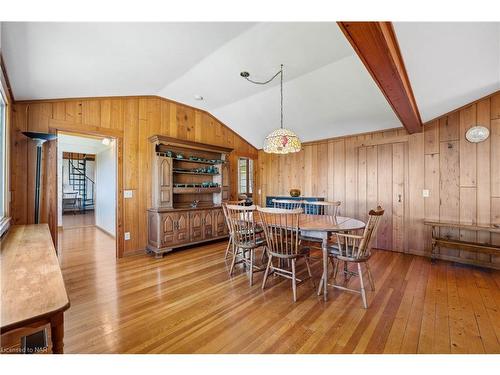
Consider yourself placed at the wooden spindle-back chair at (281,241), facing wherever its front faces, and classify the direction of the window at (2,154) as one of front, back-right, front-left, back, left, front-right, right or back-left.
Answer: back-left

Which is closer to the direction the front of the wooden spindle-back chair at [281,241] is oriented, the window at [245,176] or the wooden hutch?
the window

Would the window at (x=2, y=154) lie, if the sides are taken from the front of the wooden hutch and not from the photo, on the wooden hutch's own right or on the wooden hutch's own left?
on the wooden hutch's own right

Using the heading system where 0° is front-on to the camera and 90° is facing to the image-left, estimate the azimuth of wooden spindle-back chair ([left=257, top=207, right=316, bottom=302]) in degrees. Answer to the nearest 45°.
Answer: approximately 225°

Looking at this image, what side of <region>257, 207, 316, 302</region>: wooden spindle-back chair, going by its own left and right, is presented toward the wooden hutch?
left

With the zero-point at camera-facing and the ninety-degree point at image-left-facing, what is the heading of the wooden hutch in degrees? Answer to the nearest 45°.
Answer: approximately 315°

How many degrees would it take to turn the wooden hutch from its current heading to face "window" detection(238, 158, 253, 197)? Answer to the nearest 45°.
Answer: approximately 90° to its left

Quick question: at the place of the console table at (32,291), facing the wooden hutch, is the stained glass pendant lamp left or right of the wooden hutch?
right

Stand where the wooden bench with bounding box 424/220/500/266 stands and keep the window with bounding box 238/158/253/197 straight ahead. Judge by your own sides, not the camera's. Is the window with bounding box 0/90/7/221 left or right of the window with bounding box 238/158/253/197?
left

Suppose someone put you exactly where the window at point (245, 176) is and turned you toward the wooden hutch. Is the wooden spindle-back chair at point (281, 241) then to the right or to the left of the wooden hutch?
left

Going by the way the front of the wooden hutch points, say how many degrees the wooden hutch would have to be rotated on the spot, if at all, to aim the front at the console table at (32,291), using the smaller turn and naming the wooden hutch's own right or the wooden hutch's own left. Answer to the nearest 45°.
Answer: approximately 45° to the wooden hutch's own right

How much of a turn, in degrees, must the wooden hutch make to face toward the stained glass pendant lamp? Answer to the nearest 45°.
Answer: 0° — it already faces it

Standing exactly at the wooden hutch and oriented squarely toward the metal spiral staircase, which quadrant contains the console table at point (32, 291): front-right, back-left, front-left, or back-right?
back-left
